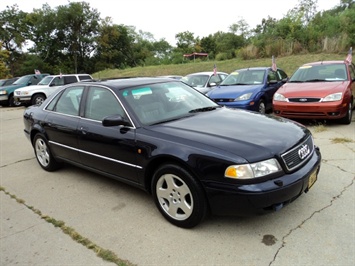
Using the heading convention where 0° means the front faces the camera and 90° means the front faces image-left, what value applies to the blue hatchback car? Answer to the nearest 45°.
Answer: approximately 45°

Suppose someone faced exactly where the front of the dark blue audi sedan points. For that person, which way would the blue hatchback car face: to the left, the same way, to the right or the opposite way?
to the right

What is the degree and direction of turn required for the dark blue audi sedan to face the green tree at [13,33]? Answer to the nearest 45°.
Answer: approximately 180°

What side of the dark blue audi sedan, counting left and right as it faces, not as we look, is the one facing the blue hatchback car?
left

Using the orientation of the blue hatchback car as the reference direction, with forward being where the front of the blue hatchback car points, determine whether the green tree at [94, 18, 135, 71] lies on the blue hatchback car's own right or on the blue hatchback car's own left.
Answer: on the blue hatchback car's own right

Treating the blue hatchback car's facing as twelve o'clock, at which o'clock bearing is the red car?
The red car is roughly at 9 o'clock from the blue hatchback car.

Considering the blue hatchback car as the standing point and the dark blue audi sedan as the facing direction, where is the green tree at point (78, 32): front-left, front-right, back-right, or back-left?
back-right

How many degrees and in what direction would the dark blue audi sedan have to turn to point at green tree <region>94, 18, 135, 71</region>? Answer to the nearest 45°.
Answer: approximately 135° to its left
